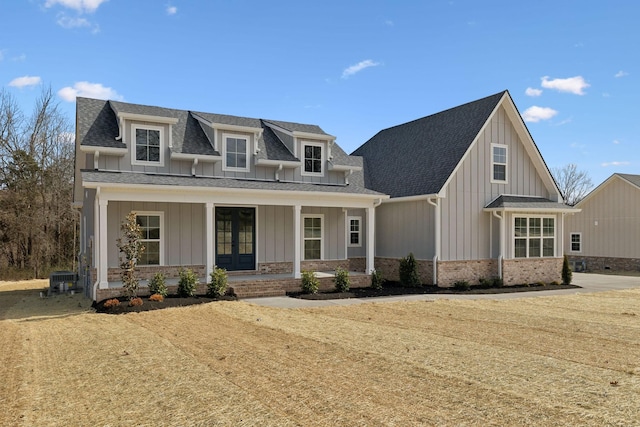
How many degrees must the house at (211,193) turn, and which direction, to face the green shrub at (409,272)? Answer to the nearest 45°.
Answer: approximately 45° to its left

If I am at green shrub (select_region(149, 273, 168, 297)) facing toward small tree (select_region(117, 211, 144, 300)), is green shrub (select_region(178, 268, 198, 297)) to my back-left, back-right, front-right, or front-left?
back-left

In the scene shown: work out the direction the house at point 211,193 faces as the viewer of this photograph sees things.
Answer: facing the viewer and to the right of the viewer
